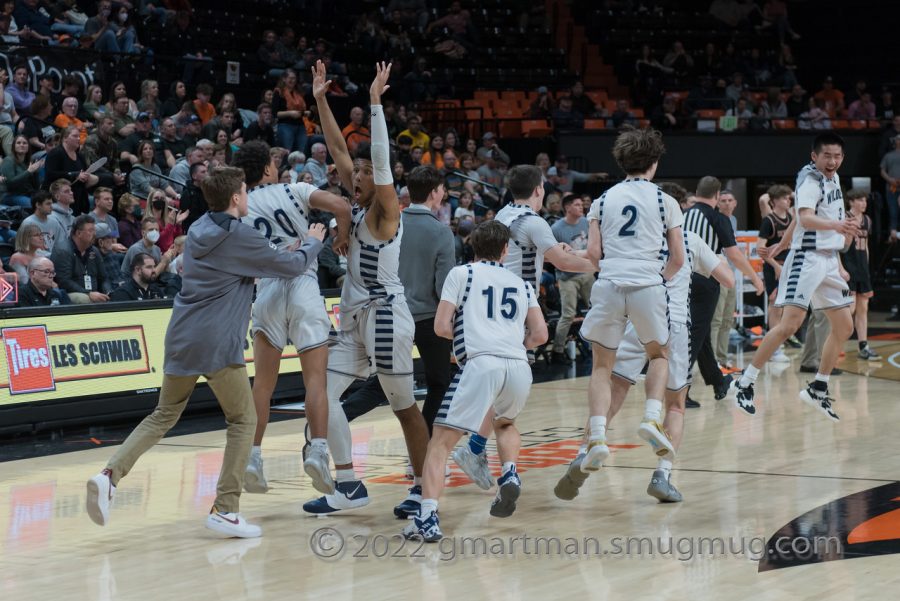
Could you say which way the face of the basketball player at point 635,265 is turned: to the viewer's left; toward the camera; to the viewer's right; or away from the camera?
away from the camera

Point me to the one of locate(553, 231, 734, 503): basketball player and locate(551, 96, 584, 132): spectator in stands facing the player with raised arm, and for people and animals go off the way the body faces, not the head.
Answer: the spectator in stands

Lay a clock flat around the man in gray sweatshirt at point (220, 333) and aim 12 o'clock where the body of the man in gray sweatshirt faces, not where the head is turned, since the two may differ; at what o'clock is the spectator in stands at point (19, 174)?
The spectator in stands is roughly at 10 o'clock from the man in gray sweatshirt.

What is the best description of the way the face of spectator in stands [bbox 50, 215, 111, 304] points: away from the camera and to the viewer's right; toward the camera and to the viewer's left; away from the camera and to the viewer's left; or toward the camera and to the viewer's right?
toward the camera and to the viewer's right

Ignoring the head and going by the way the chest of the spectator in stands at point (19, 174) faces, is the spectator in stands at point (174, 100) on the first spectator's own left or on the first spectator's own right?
on the first spectator's own left

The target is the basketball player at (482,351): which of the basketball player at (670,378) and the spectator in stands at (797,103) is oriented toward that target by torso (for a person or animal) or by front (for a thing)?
the spectator in stands

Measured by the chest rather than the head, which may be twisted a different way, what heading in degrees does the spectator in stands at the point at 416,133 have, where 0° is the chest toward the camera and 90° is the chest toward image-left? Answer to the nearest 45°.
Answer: approximately 0°

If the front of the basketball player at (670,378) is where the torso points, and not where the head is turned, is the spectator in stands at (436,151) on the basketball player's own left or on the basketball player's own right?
on the basketball player's own left

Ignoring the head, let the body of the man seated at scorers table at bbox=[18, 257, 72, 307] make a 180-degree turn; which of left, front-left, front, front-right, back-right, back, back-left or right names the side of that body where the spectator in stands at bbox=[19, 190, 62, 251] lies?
front-right
